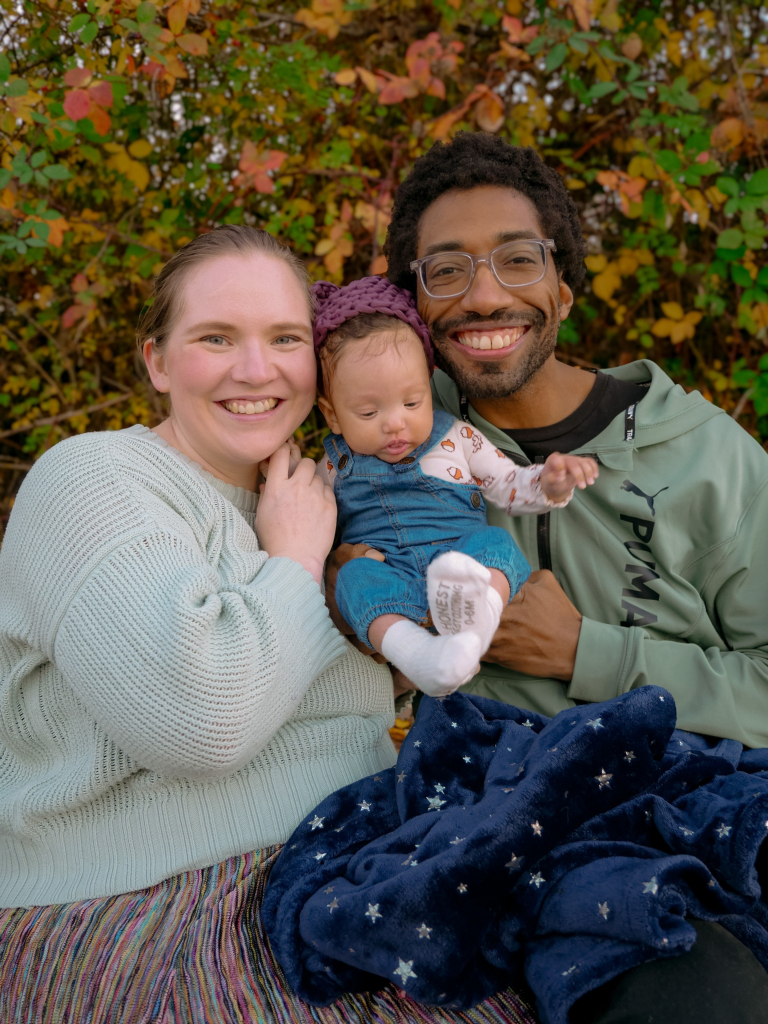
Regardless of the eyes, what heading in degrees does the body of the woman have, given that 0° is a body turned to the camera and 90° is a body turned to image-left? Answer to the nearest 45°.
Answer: approximately 315°

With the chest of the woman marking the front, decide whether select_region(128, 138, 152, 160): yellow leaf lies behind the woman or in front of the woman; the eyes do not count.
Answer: behind

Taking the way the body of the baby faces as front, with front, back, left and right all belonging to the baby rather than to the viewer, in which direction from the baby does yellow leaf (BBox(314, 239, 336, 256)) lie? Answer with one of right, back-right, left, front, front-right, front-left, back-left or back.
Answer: back

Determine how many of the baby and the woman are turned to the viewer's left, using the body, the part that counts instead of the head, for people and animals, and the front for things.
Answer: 0

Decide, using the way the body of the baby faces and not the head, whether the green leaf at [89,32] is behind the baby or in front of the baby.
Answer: behind

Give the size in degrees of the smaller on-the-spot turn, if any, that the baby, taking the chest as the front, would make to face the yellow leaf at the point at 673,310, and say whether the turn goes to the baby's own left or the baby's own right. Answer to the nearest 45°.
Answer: approximately 135° to the baby's own left

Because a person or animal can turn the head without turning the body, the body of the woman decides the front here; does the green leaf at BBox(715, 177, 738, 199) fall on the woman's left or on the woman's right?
on the woman's left

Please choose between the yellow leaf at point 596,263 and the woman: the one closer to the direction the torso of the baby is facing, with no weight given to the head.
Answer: the woman
